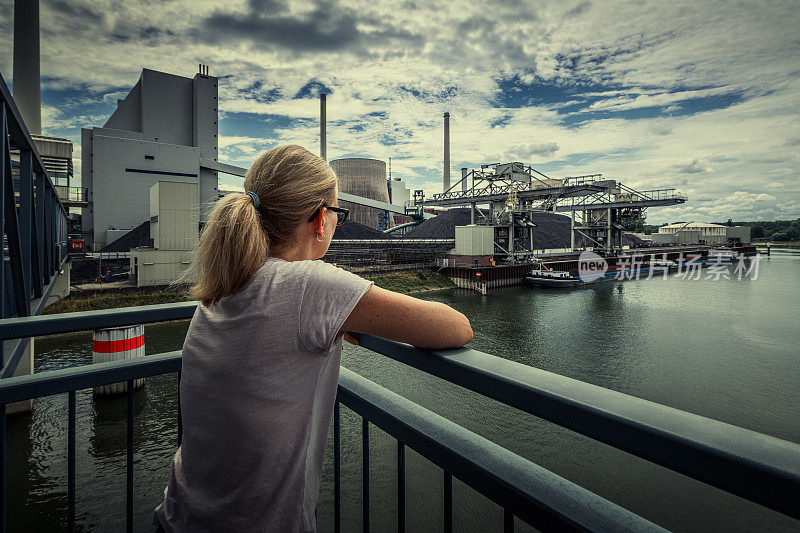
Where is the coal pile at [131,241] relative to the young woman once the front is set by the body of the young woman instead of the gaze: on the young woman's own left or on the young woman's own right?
on the young woman's own left

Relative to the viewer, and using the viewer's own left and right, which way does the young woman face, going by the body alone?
facing away from the viewer and to the right of the viewer

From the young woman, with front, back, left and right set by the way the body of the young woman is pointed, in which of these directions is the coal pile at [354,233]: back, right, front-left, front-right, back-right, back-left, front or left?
front-left

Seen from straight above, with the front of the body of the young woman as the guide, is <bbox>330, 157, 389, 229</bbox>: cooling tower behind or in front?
in front

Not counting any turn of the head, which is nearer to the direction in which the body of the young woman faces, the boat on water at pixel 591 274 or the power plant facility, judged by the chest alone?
the boat on water

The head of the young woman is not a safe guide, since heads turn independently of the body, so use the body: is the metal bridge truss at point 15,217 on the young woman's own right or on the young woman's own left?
on the young woman's own left

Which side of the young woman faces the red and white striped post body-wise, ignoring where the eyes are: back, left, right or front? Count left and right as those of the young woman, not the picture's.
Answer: left

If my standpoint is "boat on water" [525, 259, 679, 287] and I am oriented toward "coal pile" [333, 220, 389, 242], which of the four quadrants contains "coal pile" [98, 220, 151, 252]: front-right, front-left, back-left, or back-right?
front-left

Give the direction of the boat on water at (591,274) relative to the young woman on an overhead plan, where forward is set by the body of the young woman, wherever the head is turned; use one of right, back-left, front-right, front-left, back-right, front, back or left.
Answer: front

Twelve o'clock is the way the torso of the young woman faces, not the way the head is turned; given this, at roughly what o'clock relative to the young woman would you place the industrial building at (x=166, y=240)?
The industrial building is roughly at 10 o'clock from the young woman.

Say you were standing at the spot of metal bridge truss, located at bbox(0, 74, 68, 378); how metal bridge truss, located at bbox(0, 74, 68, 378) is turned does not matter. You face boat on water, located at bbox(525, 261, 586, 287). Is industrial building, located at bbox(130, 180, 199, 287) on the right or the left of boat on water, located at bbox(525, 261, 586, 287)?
left

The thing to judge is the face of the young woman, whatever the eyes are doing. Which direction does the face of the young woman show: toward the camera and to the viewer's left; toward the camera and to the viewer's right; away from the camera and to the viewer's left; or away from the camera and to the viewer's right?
away from the camera and to the viewer's right

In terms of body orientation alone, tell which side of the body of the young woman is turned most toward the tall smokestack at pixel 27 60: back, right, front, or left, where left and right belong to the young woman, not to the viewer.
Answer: left
